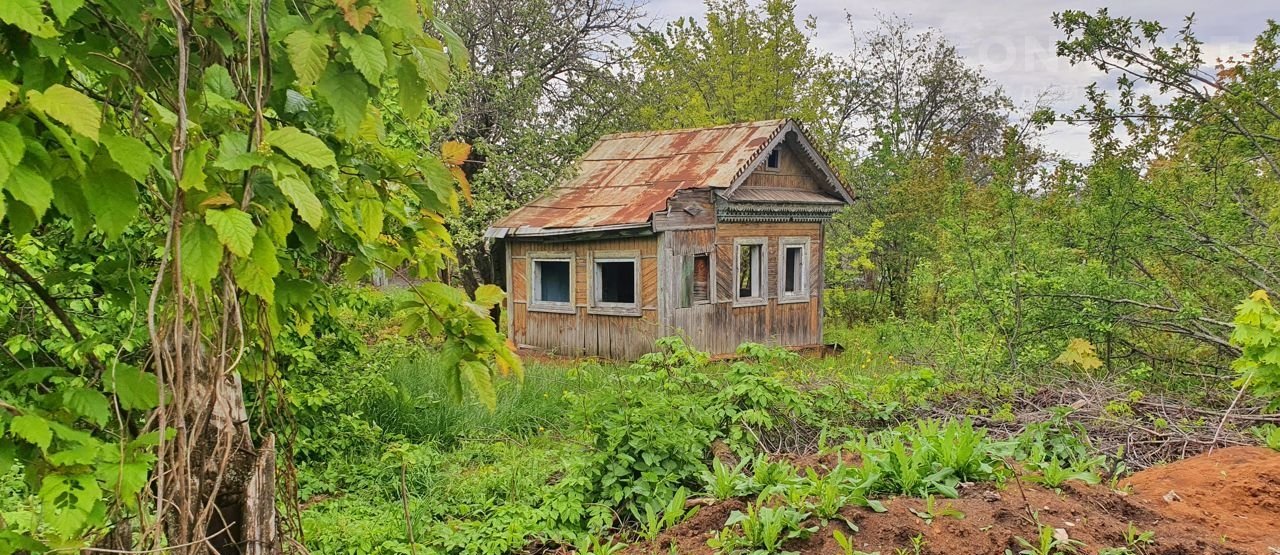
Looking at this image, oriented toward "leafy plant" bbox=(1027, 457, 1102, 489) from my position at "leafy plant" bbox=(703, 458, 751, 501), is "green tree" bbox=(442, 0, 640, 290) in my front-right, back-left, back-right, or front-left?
back-left

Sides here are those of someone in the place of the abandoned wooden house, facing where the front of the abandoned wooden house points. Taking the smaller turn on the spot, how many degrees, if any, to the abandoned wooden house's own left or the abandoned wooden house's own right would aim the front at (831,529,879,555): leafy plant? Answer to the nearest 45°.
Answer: approximately 45° to the abandoned wooden house's own right

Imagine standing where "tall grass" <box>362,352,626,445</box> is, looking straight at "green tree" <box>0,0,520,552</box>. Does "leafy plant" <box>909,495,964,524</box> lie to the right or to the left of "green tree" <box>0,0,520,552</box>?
left

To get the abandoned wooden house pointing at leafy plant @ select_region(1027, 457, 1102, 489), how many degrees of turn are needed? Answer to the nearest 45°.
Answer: approximately 45° to its right

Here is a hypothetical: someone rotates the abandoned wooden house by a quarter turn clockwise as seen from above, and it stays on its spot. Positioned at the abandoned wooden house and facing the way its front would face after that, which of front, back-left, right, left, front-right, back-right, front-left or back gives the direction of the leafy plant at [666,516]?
front-left

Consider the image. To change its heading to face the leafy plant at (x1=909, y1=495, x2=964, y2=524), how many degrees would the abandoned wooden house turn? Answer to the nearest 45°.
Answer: approximately 45° to its right

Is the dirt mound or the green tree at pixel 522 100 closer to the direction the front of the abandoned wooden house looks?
the dirt mound

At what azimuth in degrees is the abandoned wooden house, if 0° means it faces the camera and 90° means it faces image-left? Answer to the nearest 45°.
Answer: approximately 315°

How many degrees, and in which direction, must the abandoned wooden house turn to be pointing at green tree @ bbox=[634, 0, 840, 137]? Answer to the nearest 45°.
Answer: approximately 135° to its left

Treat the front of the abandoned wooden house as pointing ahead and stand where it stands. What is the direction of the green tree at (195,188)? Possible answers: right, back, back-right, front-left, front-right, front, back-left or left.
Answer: front-right
